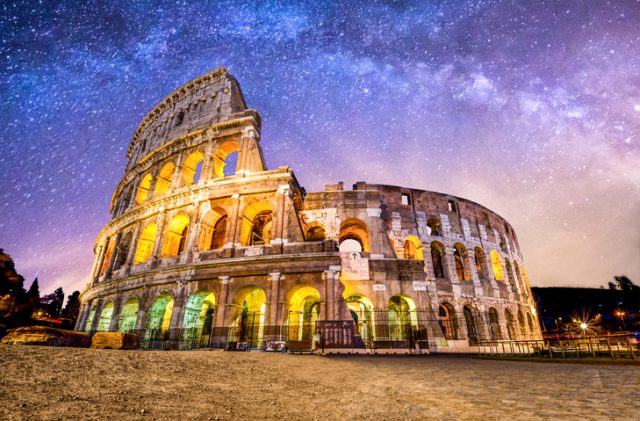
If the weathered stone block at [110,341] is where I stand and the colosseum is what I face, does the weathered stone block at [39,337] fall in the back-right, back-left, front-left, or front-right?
back-left

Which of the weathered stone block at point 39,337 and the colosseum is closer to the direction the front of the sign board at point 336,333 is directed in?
the weathered stone block

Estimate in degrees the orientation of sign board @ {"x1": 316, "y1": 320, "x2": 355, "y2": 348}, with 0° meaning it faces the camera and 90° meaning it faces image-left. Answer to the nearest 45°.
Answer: approximately 0°

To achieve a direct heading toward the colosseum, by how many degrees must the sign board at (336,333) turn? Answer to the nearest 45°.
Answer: approximately 135° to its right

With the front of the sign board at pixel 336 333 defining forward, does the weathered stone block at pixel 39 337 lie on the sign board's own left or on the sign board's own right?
on the sign board's own right

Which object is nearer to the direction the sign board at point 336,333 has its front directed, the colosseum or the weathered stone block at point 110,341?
the weathered stone block

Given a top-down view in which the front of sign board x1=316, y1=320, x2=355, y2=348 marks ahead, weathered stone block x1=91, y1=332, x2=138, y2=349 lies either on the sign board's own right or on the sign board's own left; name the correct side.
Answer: on the sign board's own right
